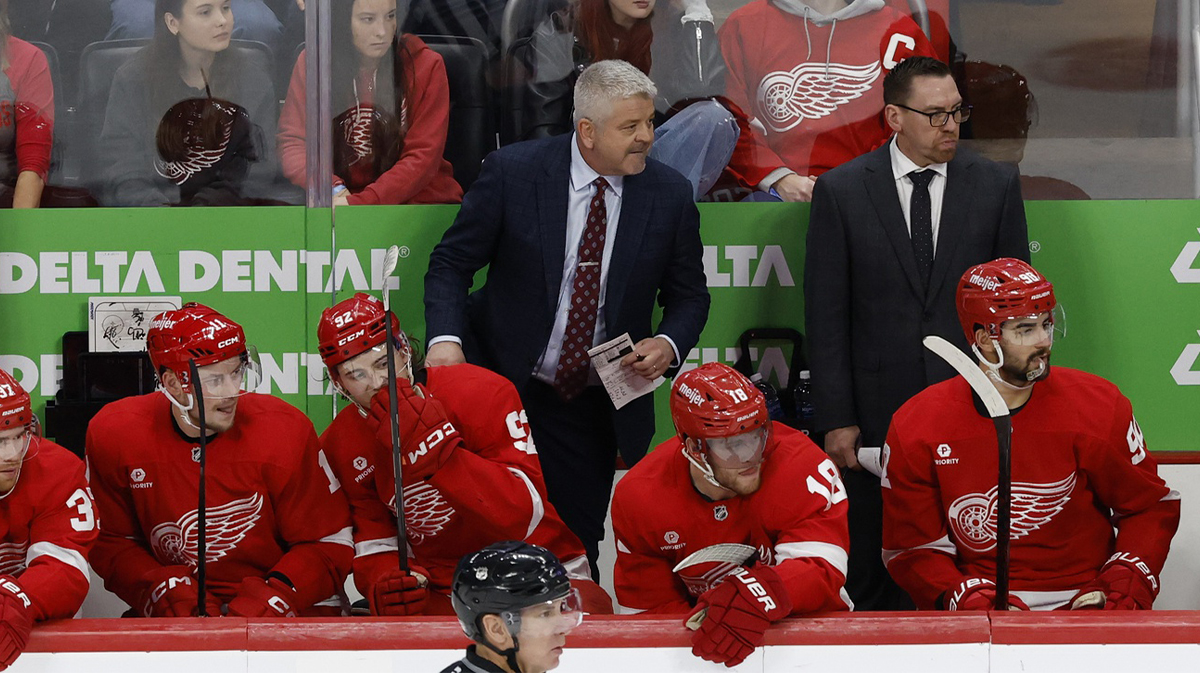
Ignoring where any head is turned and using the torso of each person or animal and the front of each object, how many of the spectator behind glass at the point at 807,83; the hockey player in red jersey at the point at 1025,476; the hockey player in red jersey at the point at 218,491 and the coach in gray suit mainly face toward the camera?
4

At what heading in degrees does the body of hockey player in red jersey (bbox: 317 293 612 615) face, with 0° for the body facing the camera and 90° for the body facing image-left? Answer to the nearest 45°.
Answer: approximately 45°

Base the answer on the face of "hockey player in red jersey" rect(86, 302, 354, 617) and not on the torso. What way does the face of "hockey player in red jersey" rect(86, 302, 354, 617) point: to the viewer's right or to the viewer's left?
to the viewer's right

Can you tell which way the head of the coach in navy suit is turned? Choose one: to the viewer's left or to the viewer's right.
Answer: to the viewer's right

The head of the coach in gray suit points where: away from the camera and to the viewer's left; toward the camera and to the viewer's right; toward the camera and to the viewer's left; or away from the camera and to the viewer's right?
toward the camera and to the viewer's right

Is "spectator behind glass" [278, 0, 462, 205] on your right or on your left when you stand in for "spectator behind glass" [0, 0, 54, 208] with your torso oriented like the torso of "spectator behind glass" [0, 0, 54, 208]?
on your left

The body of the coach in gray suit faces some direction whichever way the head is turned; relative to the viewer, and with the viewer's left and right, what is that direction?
facing the viewer

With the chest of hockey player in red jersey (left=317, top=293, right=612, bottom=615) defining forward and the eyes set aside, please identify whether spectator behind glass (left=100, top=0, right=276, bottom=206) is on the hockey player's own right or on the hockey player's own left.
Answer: on the hockey player's own right

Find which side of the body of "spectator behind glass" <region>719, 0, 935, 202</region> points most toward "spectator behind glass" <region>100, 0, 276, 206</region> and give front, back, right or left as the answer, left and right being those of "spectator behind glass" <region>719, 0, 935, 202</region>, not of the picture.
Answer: right

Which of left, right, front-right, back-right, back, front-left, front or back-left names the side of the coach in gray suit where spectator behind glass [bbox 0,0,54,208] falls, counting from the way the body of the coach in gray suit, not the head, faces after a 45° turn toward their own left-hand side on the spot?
back-right
